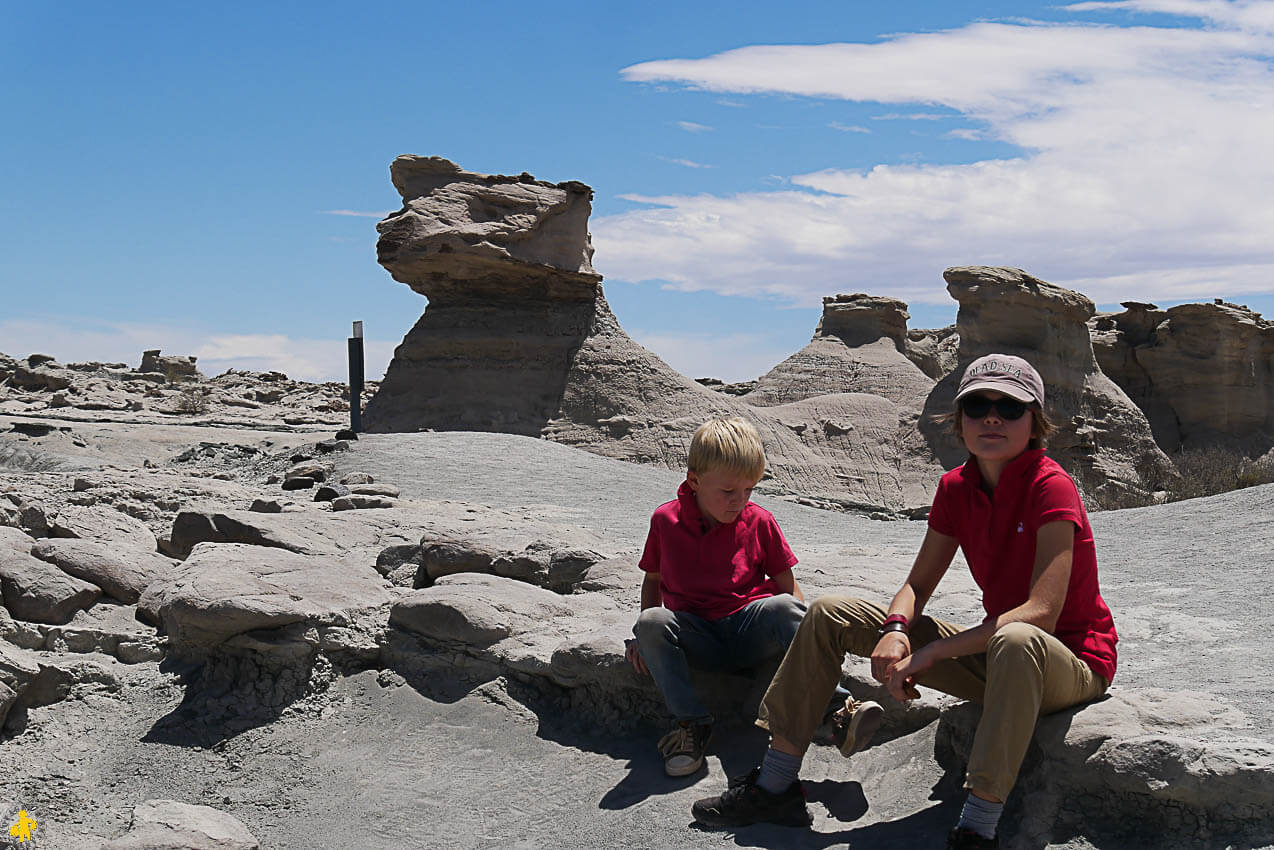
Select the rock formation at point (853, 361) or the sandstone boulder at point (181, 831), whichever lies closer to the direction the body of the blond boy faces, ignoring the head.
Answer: the sandstone boulder

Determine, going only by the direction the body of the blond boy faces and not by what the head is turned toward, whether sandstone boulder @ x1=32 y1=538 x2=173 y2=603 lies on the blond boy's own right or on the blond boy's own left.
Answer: on the blond boy's own right

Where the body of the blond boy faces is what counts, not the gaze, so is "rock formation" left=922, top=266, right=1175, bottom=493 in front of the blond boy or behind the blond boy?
behind

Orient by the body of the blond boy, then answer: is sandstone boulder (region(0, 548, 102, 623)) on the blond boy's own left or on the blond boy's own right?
on the blond boy's own right

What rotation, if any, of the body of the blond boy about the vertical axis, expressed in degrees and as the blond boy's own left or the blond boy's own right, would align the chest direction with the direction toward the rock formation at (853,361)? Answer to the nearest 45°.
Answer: approximately 180°

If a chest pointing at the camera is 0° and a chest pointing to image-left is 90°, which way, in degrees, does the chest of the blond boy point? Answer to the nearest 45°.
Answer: approximately 0°

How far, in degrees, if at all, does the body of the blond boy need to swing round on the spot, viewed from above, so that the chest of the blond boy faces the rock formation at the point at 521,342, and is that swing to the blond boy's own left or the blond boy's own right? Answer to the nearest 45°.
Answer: approximately 180°

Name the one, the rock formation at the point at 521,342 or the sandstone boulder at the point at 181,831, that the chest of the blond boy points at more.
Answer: the sandstone boulder

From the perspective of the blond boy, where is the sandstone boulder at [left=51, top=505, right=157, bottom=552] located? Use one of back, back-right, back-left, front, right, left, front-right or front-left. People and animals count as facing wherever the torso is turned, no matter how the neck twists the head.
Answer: back-right
